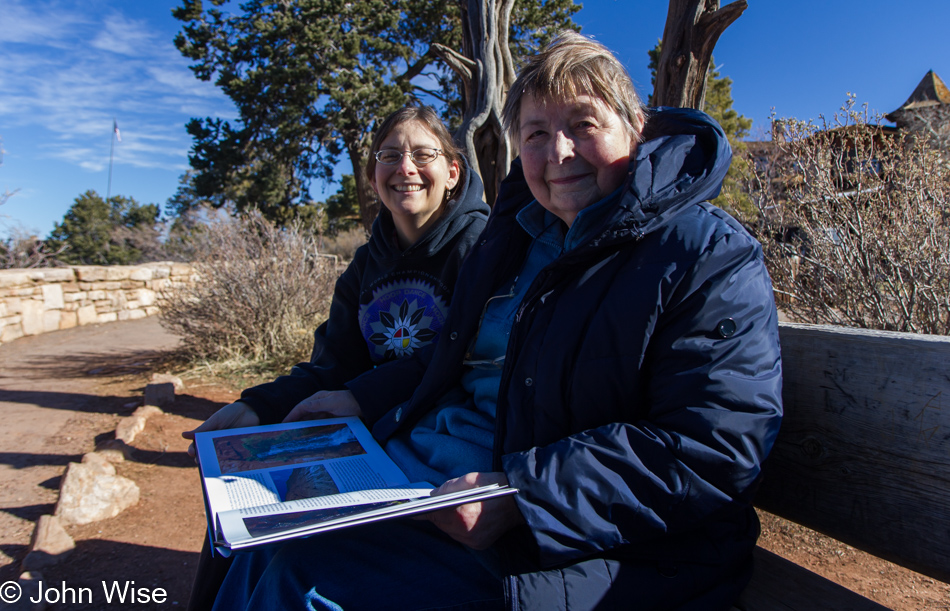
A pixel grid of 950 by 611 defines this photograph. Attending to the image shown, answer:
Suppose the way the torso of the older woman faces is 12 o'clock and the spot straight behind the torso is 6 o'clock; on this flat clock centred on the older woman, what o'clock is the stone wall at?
The stone wall is roughly at 3 o'clock from the older woman.

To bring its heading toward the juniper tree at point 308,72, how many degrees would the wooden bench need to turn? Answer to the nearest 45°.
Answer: approximately 90° to its right

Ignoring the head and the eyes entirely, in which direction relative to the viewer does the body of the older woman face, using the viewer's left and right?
facing the viewer and to the left of the viewer

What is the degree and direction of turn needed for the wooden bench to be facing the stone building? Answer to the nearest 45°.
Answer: approximately 135° to its right

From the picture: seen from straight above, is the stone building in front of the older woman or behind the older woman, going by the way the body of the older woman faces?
behind

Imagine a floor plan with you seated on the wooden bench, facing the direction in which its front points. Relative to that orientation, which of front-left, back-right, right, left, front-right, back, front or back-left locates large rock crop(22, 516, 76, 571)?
front-right

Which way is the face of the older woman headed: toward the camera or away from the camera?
toward the camera

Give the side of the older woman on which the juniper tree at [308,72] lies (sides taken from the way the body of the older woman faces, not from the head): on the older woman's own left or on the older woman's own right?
on the older woman's own right

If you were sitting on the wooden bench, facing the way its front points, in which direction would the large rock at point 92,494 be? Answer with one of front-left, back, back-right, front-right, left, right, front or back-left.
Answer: front-right

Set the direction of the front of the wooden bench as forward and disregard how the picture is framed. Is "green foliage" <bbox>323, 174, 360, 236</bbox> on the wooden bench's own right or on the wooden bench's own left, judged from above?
on the wooden bench's own right

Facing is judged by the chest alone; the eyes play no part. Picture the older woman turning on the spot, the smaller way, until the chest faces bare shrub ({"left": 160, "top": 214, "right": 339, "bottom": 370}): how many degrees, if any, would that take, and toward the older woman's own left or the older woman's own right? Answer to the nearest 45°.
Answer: approximately 90° to the older woman's own right

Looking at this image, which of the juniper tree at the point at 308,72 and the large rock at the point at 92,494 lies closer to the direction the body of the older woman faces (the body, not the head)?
the large rock

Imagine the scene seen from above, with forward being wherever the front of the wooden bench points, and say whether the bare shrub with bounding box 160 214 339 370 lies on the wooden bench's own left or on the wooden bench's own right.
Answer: on the wooden bench's own right

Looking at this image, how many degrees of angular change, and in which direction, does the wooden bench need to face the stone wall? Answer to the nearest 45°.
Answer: approximately 45° to its right
